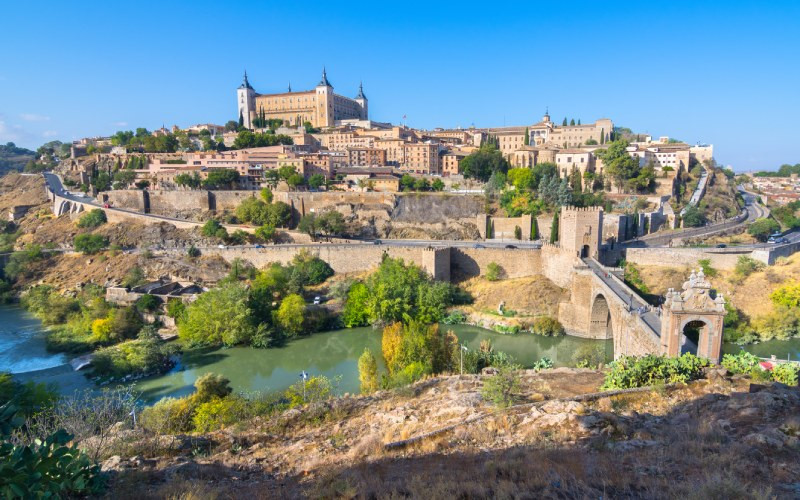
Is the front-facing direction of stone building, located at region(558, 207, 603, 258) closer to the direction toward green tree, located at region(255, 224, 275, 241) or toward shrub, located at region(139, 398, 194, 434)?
the shrub

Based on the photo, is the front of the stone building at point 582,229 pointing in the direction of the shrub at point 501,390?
yes

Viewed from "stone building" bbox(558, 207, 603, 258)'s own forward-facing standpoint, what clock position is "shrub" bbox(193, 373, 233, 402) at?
The shrub is roughly at 1 o'clock from the stone building.

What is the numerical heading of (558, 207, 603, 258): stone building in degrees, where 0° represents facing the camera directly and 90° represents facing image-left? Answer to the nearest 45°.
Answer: approximately 0°

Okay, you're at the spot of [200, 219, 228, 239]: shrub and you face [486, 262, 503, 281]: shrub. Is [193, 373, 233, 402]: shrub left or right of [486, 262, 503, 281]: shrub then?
right

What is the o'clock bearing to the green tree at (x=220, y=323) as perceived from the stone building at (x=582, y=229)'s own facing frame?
The green tree is roughly at 2 o'clock from the stone building.

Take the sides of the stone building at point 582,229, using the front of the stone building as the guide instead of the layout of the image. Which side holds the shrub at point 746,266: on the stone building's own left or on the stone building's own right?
on the stone building's own left

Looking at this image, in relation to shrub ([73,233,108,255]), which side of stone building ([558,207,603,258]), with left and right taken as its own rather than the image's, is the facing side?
right

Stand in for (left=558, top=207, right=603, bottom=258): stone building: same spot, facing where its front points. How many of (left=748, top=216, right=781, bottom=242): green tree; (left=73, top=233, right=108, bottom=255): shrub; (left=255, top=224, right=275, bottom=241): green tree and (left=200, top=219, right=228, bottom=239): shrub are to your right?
3

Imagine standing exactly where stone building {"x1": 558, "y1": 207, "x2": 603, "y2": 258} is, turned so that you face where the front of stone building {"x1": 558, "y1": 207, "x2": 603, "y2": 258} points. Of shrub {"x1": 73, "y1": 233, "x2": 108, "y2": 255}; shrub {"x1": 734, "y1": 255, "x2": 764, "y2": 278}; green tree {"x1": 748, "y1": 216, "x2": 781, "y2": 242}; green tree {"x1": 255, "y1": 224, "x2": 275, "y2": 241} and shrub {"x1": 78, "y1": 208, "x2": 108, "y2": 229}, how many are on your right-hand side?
3

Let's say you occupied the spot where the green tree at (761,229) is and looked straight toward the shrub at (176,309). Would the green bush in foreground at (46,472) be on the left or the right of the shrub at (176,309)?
left

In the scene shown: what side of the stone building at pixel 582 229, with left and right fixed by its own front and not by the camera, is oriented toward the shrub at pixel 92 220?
right

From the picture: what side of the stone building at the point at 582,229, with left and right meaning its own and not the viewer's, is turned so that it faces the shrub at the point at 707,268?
left

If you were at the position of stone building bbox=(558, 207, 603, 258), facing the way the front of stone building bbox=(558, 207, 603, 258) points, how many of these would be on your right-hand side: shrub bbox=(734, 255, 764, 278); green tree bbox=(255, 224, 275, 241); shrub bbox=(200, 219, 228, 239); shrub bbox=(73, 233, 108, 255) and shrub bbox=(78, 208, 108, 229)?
4
